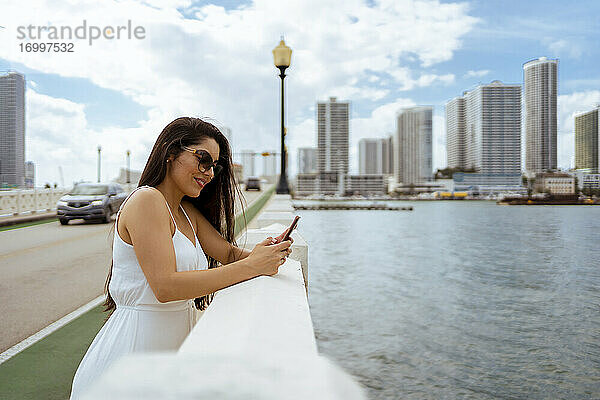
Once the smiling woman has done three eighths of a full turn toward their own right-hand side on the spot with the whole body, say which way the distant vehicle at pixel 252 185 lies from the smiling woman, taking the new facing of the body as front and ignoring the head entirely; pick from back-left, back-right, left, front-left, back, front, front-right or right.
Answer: right

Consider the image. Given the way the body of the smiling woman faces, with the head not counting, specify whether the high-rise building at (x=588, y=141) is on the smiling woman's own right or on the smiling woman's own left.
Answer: on the smiling woman's own left

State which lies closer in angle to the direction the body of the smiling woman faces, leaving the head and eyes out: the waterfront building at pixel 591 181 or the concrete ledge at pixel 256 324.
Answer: the concrete ledge

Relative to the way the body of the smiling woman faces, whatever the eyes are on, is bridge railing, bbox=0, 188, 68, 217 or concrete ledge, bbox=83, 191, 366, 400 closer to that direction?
the concrete ledge

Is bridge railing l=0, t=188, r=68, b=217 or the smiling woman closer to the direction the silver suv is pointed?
the smiling woman

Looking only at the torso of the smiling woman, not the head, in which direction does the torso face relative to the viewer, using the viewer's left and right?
facing the viewer and to the right of the viewer

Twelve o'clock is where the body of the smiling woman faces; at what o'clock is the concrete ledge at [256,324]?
The concrete ledge is roughly at 1 o'clock from the smiling woman.

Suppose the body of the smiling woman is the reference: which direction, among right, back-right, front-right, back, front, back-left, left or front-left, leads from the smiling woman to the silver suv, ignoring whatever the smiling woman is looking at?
back-left

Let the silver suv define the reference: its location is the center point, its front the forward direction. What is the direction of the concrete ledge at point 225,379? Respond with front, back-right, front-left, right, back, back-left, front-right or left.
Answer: front-left

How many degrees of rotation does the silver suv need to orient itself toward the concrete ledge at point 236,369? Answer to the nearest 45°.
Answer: approximately 45° to its left

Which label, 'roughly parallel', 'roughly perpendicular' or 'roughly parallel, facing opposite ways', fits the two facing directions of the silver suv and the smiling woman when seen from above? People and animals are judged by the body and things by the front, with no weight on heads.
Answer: roughly perpendicular

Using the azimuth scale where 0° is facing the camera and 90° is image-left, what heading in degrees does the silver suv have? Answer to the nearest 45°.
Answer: approximately 45°

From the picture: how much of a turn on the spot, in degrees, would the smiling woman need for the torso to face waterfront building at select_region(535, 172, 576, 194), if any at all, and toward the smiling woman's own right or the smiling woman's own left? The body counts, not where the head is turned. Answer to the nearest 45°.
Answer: approximately 90° to the smiling woman's own left

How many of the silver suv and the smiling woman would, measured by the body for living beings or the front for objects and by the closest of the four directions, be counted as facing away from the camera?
0
